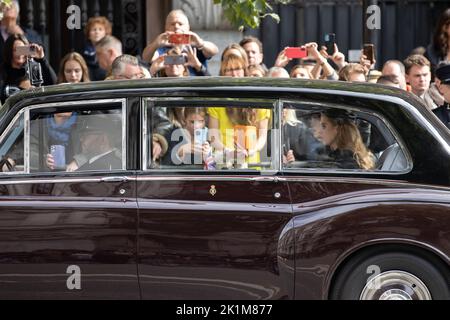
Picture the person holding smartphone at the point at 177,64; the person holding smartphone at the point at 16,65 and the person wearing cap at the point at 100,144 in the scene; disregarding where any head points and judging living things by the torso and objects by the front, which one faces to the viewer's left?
the person wearing cap

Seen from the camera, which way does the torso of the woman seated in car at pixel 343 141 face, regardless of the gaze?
to the viewer's left

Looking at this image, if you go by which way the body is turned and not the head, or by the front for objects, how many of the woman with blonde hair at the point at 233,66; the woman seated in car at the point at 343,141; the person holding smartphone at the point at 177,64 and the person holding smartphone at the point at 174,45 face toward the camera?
3

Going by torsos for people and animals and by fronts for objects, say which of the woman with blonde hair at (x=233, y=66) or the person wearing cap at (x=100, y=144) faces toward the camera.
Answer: the woman with blonde hair

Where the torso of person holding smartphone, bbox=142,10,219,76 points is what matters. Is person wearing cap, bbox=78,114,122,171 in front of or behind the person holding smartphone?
in front

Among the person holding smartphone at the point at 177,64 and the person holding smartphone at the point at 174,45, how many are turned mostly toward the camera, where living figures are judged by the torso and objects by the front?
2

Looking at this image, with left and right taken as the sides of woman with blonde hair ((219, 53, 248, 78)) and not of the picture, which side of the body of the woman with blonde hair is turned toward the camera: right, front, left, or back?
front

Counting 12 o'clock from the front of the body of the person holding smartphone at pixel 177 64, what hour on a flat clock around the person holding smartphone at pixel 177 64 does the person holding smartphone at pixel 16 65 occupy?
the person holding smartphone at pixel 16 65 is roughly at 4 o'clock from the person holding smartphone at pixel 177 64.

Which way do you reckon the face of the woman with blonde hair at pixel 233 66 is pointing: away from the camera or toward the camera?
toward the camera

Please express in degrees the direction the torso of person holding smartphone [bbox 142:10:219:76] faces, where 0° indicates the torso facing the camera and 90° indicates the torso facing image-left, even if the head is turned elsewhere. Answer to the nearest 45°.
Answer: approximately 0°

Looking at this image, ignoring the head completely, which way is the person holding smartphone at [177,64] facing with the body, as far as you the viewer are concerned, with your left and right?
facing the viewer

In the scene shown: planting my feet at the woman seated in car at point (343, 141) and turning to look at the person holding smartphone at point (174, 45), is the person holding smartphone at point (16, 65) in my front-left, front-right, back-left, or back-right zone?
front-left

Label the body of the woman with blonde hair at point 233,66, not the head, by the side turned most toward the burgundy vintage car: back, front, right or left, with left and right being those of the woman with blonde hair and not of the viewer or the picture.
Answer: front

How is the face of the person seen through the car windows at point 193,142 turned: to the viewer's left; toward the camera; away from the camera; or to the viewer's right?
toward the camera

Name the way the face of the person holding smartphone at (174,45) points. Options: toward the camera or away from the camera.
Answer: toward the camera
